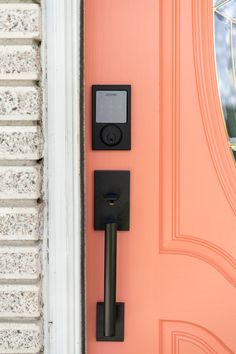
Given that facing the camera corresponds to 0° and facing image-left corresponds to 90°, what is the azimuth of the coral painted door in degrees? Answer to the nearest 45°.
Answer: approximately 0°
